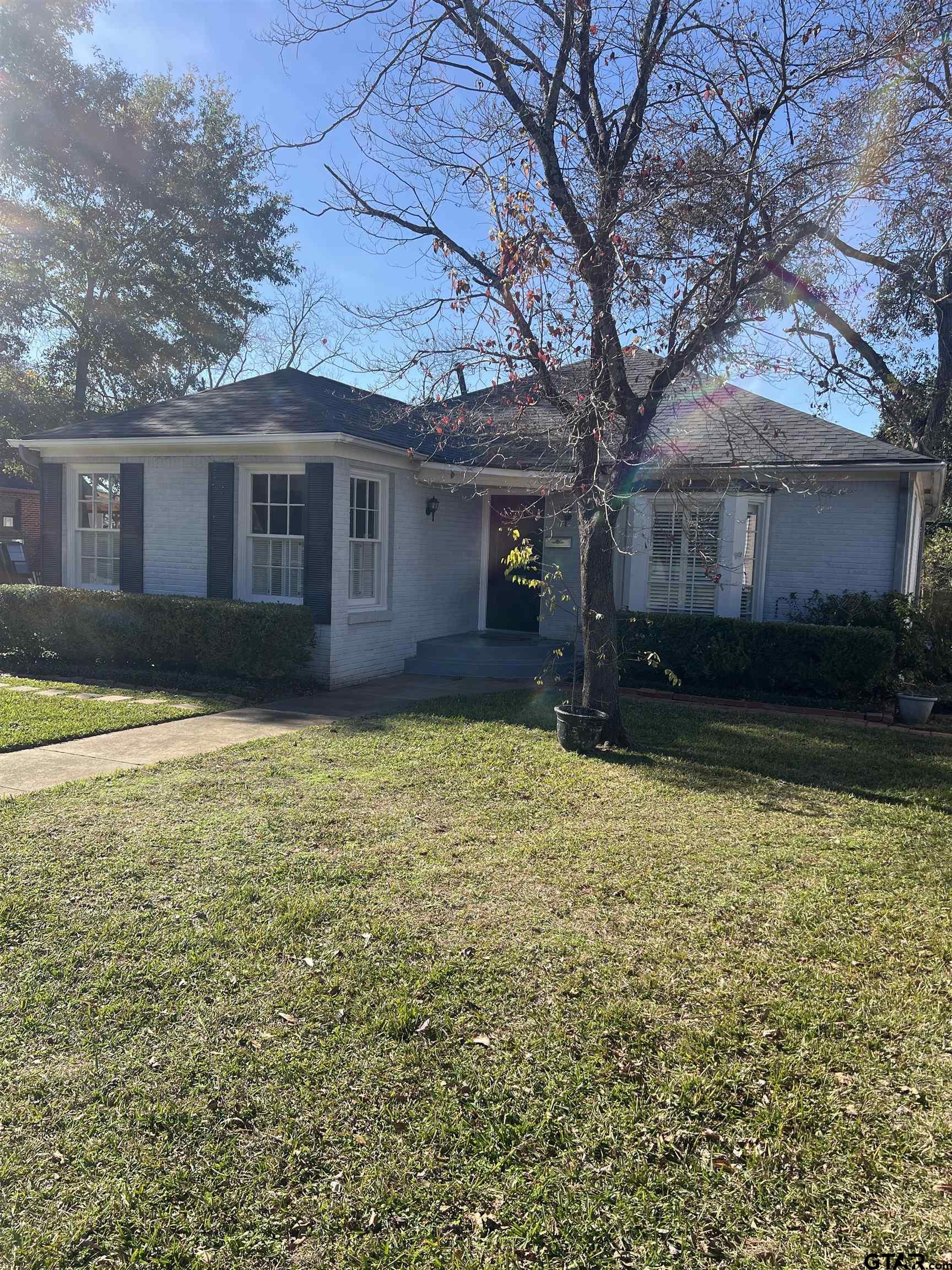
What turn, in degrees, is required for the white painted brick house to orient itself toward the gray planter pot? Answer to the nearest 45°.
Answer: approximately 90° to its left

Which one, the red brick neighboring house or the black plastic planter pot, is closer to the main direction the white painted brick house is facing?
the black plastic planter pot

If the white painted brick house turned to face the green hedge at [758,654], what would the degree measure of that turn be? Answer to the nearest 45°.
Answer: approximately 90° to its left

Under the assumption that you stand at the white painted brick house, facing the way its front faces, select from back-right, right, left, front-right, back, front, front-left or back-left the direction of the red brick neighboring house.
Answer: back-right

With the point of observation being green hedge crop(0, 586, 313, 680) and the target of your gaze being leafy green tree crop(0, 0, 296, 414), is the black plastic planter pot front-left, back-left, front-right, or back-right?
back-right

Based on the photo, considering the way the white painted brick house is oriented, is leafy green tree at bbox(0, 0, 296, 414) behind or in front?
behind

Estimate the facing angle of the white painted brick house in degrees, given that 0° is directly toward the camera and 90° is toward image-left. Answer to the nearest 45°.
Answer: approximately 0°

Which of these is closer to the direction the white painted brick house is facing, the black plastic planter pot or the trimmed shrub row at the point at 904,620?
the black plastic planter pot
